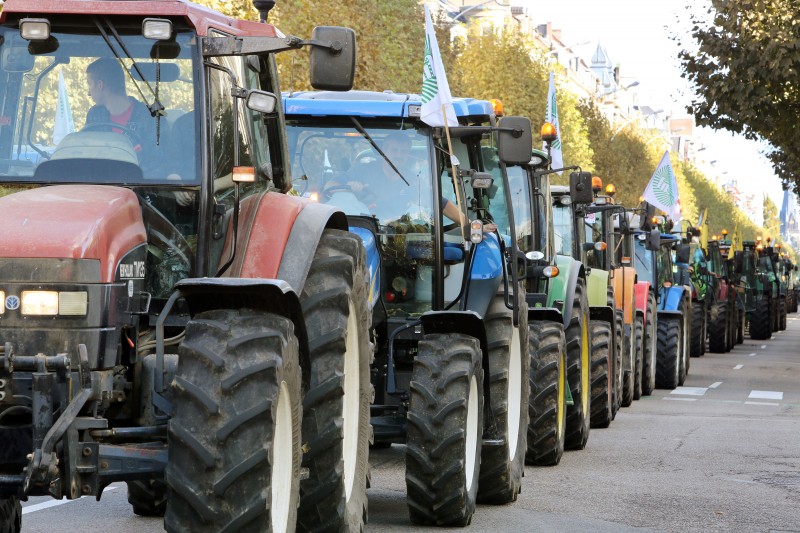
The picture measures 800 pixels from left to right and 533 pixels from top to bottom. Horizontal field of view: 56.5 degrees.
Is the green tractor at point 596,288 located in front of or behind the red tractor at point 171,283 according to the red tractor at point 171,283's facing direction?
behind

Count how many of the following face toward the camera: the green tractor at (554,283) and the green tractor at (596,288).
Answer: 2

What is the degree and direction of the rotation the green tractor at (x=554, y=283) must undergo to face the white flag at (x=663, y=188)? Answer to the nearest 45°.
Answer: approximately 180°

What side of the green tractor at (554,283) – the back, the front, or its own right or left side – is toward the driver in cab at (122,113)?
front

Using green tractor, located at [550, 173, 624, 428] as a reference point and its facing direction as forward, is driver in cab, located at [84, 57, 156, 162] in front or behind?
in front

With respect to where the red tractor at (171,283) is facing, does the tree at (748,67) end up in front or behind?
behind

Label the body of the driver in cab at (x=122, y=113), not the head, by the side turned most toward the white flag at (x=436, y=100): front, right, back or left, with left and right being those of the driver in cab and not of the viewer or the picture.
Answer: back

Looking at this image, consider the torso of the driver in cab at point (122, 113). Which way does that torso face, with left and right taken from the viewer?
facing the viewer and to the left of the viewer

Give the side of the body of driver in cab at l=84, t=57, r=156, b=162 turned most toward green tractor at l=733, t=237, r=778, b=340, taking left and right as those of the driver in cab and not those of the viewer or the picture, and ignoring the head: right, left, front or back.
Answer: back

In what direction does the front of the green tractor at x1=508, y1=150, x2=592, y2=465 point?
toward the camera
